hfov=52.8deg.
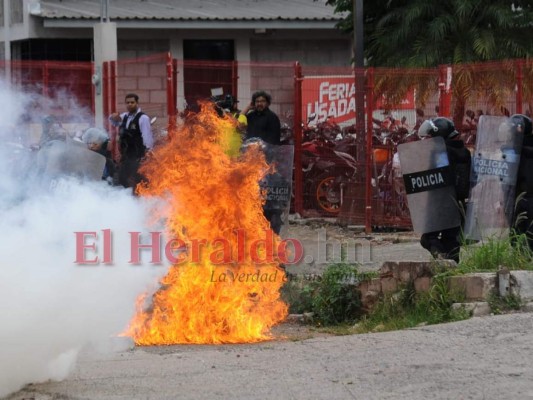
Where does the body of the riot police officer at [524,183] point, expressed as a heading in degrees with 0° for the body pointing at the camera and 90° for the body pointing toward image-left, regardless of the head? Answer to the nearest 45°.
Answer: approximately 45°

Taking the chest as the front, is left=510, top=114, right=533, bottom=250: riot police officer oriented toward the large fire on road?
yes

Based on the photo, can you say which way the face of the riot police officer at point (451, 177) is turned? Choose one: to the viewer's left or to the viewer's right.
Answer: to the viewer's left

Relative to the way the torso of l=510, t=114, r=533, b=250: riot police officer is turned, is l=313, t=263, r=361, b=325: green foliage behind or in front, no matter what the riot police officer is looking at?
in front
